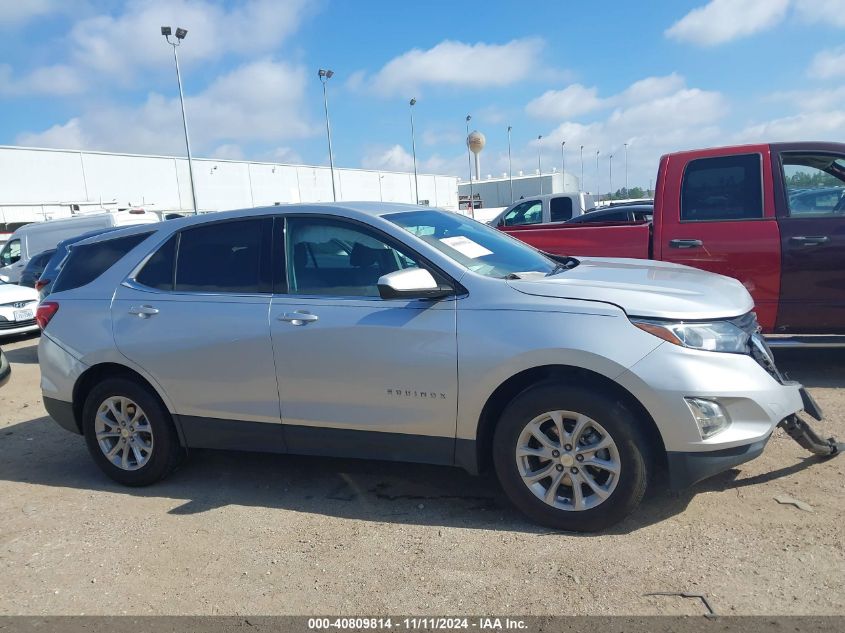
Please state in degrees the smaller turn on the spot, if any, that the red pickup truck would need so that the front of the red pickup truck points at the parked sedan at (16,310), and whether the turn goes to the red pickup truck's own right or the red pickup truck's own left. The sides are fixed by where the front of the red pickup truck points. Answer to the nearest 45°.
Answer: approximately 180°

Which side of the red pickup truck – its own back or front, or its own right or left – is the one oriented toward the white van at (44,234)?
back

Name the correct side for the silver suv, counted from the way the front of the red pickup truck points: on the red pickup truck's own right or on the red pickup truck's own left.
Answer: on the red pickup truck's own right

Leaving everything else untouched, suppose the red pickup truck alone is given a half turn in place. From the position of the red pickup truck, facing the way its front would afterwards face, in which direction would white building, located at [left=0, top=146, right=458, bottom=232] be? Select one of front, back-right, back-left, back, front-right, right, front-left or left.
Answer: front-right

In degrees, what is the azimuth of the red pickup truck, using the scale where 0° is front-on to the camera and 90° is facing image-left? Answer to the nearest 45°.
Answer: approximately 270°
